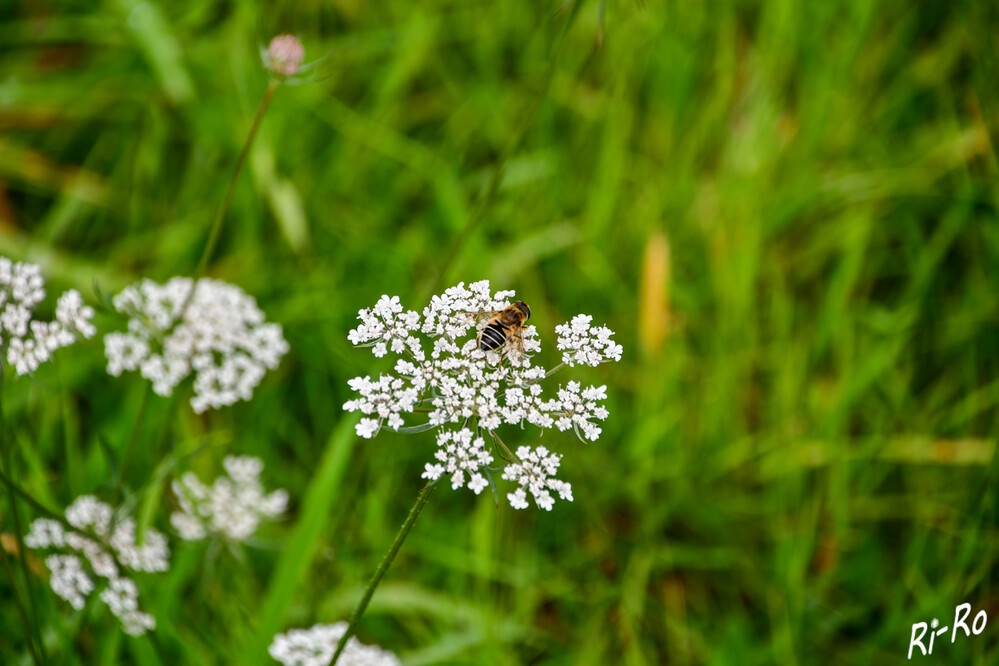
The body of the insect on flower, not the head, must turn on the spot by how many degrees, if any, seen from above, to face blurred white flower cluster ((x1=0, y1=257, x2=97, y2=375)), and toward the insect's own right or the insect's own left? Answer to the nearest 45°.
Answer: approximately 135° to the insect's own left

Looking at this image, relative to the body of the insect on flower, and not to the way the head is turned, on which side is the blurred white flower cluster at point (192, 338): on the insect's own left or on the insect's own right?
on the insect's own left

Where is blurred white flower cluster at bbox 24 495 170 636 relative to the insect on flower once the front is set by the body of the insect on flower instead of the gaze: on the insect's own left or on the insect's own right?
on the insect's own left

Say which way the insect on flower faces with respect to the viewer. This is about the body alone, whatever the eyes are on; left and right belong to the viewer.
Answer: facing away from the viewer and to the right of the viewer
